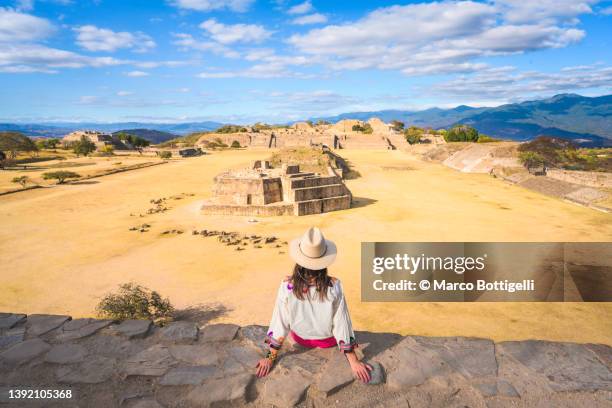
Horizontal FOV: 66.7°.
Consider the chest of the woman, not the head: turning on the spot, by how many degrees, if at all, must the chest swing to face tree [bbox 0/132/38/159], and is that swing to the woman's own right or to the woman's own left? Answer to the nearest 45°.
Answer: approximately 45° to the woman's own left

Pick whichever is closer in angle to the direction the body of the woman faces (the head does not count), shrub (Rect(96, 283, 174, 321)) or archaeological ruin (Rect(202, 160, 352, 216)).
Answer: the archaeological ruin

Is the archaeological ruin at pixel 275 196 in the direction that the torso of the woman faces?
yes

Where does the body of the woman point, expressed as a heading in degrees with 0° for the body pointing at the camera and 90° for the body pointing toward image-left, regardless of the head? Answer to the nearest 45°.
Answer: approximately 180°

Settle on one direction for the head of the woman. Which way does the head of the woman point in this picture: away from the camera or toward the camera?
away from the camera

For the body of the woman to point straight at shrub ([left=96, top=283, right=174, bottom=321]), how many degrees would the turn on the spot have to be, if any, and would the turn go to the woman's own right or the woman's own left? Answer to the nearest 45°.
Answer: approximately 45° to the woman's own left

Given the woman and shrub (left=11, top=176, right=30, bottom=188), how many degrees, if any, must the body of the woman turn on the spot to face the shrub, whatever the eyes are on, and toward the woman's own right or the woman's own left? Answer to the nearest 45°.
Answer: approximately 45° to the woman's own left

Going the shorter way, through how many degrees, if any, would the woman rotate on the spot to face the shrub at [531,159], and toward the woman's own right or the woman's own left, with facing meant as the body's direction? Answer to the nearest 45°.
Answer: approximately 45° to the woman's own right
